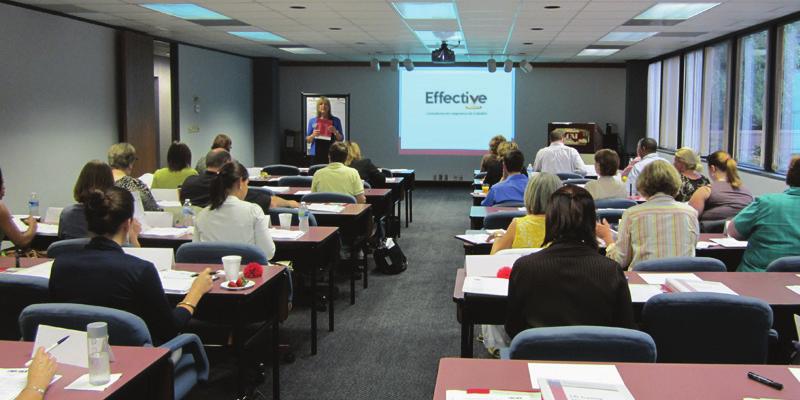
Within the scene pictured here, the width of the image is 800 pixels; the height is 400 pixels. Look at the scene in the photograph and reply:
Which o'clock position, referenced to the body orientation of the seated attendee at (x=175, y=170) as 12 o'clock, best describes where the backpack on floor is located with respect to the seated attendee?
The backpack on floor is roughly at 3 o'clock from the seated attendee.

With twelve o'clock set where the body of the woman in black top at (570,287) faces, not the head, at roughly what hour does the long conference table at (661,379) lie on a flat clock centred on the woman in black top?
The long conference table is roughly at 5 o'clock from the woman in black top.

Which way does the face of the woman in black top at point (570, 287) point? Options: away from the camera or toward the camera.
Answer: away from the camera

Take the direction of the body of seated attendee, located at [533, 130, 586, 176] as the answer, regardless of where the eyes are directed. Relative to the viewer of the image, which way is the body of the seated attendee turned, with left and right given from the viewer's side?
facing away from the viewer

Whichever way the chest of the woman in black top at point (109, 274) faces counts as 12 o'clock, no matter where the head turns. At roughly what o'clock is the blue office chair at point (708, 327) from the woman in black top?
The blue office chair is roughly at 2 o'clock from the woman in black top.

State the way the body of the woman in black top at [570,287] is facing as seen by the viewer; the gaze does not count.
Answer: away from the camera

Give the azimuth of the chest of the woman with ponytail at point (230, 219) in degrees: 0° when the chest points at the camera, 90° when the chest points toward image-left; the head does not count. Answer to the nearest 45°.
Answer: approximately 225°

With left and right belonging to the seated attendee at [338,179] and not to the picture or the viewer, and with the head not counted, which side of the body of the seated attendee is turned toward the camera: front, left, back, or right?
back

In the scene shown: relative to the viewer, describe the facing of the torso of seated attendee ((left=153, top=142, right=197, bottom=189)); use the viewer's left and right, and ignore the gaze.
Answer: facing away from the viewer

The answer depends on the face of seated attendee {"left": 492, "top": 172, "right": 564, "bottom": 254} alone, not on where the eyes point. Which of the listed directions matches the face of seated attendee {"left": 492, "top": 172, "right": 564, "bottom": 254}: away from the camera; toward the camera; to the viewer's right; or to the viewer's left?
away from the camera

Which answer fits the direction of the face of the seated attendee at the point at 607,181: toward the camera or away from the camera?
away from the camera

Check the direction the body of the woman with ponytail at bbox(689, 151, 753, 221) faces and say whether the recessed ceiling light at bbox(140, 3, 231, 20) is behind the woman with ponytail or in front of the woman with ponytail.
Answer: in front

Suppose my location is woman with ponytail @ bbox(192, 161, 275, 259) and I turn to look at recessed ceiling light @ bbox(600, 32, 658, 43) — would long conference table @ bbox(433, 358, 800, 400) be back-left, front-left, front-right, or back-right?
back-right

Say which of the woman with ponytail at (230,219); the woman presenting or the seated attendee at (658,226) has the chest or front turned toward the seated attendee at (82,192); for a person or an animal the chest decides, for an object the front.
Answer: the woman presenting

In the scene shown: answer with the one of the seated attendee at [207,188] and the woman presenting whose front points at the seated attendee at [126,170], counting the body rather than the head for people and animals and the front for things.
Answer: the woman presenting
